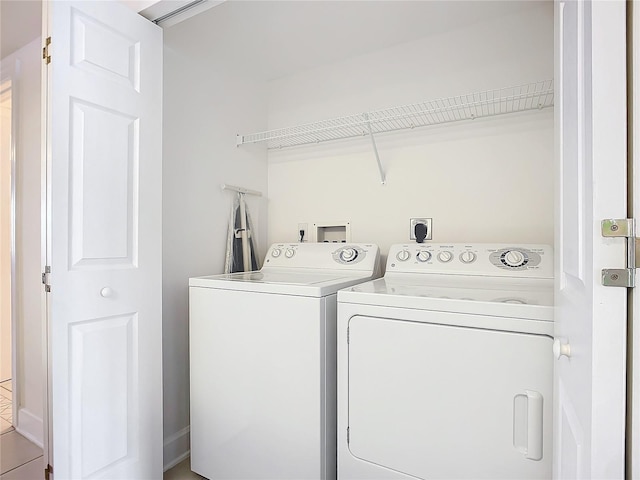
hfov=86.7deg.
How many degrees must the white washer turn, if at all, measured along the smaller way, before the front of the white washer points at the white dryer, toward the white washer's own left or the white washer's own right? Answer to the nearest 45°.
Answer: approximately 90° to the white washer's own left

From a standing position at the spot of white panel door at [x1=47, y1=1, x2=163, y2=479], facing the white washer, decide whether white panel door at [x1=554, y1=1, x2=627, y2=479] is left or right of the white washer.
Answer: right

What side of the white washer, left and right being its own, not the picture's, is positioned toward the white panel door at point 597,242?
left

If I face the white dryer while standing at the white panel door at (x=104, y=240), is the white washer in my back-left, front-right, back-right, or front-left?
front-left

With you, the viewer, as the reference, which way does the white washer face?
facing the viewer and to the left of the viewer

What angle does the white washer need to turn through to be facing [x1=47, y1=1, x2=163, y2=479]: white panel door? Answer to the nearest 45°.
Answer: approximately 45° to its right

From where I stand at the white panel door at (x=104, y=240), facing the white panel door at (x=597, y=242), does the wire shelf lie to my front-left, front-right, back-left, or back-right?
front-left

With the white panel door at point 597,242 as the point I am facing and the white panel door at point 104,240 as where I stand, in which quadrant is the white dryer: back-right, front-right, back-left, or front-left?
front-left
